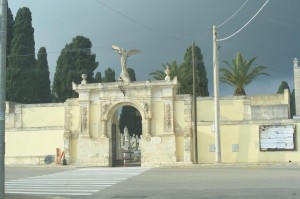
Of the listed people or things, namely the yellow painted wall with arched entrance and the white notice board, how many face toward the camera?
2

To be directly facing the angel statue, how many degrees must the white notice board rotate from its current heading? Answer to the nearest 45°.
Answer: approximately 90° to its right

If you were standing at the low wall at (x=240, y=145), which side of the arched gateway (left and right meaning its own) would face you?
left

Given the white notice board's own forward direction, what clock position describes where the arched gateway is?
The arched gateway is roughly at 3 o'clock from the white notice board.

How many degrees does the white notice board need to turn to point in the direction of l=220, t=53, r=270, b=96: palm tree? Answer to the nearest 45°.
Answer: approximately 180°

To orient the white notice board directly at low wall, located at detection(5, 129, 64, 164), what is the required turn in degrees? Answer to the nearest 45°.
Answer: approximately 90° to its right
